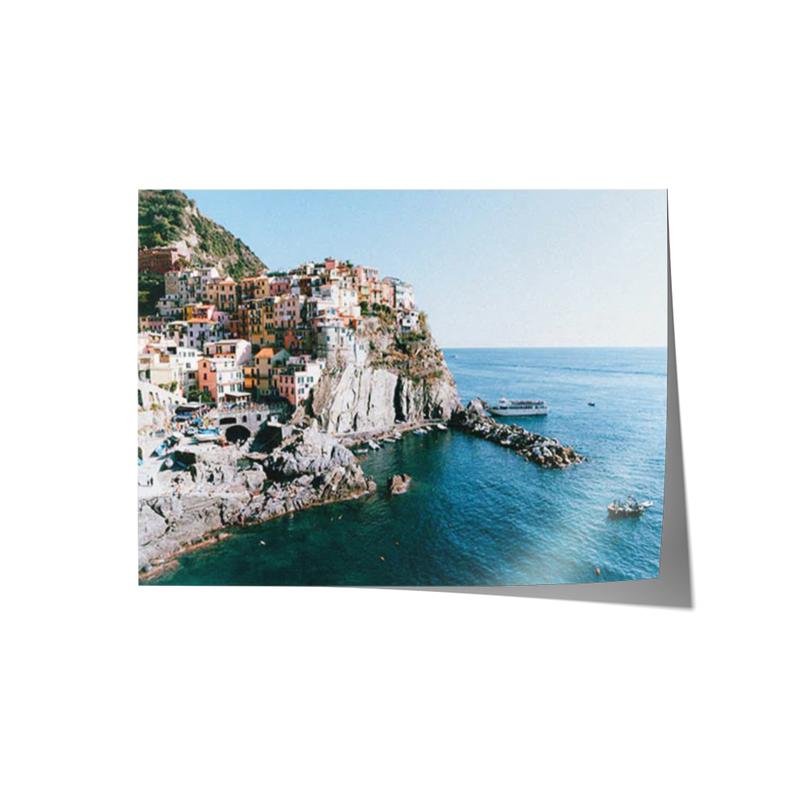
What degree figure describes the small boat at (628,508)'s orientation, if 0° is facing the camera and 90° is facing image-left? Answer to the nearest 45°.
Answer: approximately 270°

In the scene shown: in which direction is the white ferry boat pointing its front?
to the viewer's left

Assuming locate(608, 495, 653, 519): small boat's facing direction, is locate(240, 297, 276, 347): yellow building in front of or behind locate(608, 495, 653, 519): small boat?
behind

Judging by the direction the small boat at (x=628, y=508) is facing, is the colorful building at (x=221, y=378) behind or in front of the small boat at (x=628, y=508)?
behind
